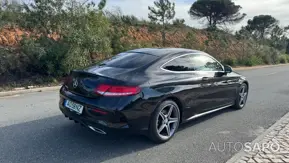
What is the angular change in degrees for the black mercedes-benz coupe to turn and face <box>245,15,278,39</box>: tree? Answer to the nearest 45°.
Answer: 0° — it already faces it

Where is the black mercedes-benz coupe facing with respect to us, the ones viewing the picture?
facing away from the viewer and to the right of the viewer

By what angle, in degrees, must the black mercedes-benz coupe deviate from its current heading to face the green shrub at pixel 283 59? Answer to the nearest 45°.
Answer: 0° — it already faces it

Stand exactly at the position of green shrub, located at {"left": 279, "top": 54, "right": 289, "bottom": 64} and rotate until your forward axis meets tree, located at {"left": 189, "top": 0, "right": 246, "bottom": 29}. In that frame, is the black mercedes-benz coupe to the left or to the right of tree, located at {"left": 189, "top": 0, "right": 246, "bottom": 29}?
left

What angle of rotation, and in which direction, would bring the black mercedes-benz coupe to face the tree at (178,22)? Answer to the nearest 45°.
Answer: approximately 45° to its left
